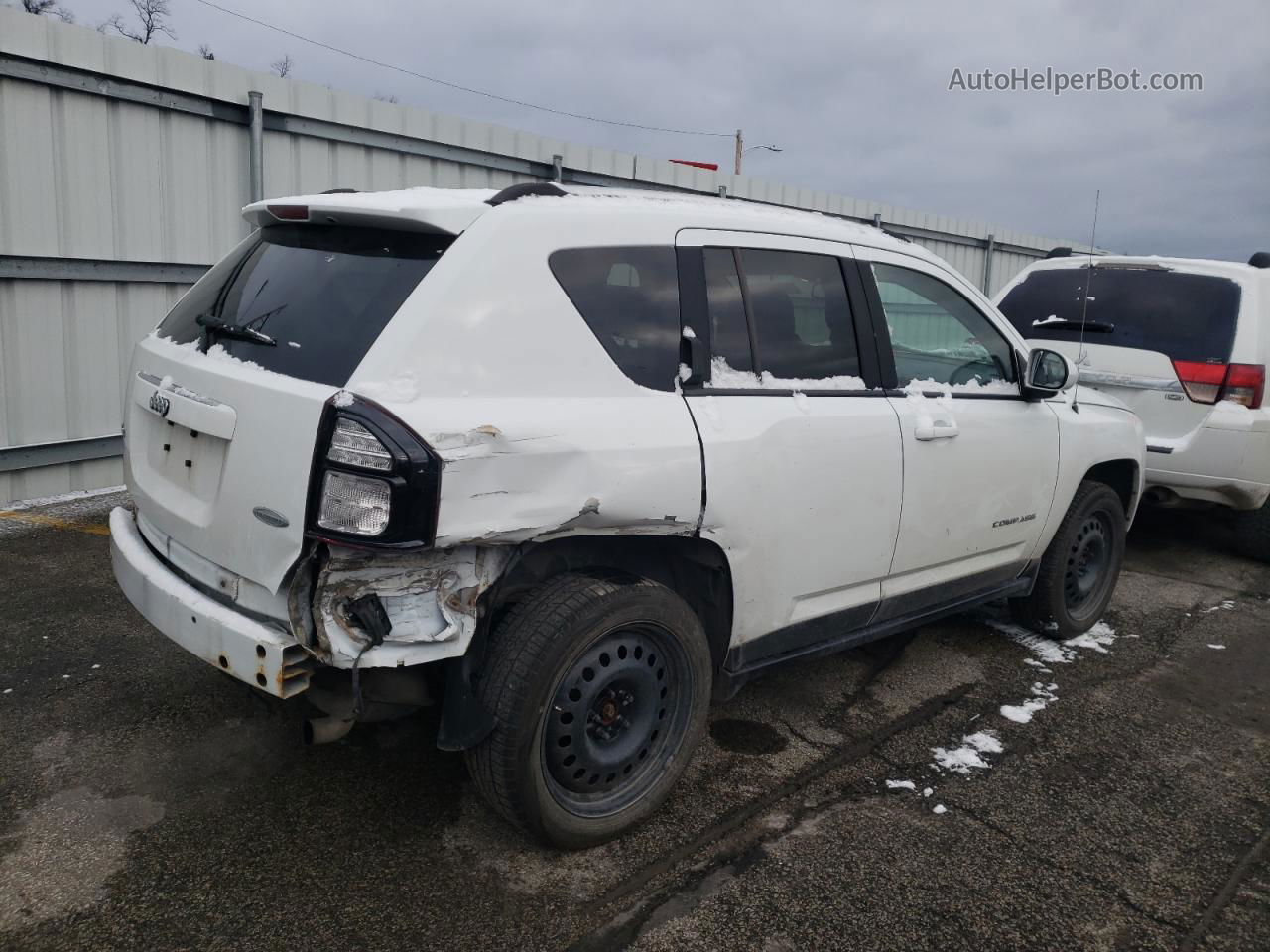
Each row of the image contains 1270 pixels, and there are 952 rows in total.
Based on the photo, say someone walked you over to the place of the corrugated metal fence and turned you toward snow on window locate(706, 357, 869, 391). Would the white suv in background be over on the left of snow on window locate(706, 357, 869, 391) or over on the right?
left

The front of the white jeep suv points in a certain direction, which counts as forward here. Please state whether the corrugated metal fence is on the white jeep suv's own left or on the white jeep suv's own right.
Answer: on the white jeep suv's own left

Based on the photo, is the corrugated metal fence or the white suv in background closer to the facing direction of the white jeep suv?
the white suv in background

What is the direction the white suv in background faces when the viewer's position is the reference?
facing away from the viewer and to the right of the viewer

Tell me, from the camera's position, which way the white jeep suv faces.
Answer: facing away from the viewer and to the right of the viewer

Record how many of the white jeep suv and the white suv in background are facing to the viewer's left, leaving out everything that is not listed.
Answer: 0

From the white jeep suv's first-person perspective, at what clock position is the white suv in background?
The white suv in background is roughly at 12 o'clock from the white jeep suv.
